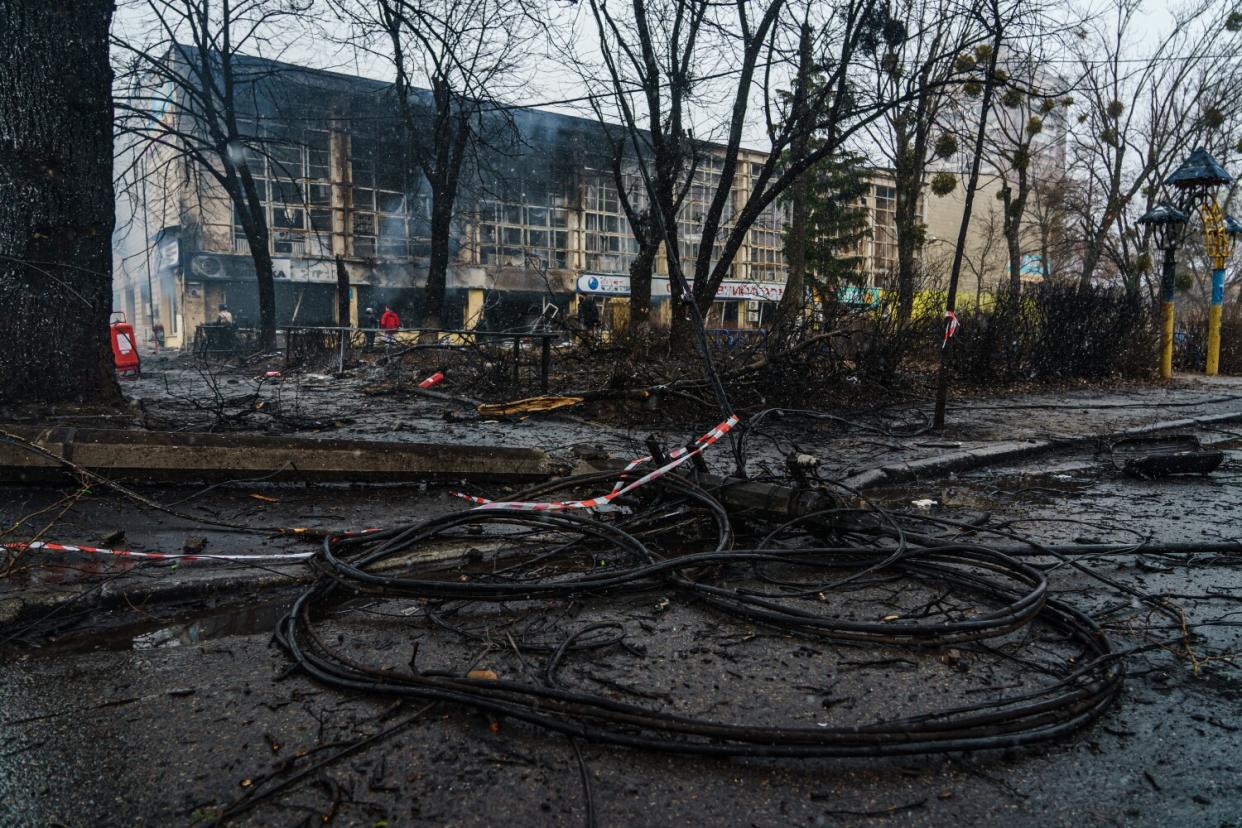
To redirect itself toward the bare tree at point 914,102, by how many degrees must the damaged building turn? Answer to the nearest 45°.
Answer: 0° — it already faces it

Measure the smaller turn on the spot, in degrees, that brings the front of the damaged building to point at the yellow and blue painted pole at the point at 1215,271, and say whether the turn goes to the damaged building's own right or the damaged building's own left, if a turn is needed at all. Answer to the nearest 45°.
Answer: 0° — it already faces it

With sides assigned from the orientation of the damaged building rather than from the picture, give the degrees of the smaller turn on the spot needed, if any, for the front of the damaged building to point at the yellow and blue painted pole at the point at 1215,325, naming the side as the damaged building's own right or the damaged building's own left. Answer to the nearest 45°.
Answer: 0° — it already faces it

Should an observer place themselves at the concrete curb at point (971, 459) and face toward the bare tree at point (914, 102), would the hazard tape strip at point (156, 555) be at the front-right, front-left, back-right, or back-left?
back-left

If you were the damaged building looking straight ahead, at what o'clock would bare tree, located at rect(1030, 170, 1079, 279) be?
The bare tree is roughly at 11 o'clock from the damaged building.

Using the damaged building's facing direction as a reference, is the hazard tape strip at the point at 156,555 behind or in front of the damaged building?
in front

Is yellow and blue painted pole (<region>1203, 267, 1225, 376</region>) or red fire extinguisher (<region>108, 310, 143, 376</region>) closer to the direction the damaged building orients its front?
the yellow and blue painted pole

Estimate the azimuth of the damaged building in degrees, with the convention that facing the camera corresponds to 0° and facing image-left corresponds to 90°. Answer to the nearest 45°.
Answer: approximately 315°
